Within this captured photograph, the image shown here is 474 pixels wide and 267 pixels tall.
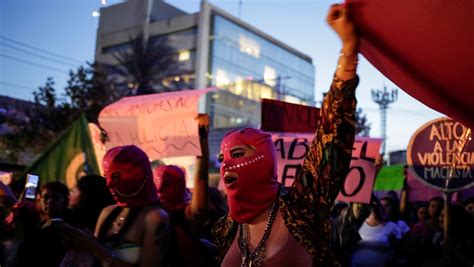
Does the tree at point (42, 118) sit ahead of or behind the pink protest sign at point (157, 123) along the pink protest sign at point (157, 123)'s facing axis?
behind

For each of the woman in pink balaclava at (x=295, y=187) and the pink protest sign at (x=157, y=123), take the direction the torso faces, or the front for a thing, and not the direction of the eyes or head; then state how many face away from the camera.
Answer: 0

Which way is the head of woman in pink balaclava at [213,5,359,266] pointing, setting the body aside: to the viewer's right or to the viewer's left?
to the viewer's left

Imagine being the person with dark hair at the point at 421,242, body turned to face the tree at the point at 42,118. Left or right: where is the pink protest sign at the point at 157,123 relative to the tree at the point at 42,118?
left

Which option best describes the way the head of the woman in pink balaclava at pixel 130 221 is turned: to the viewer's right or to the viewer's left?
to the viewer's left

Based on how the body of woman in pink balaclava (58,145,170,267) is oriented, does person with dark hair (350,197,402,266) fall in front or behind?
behind

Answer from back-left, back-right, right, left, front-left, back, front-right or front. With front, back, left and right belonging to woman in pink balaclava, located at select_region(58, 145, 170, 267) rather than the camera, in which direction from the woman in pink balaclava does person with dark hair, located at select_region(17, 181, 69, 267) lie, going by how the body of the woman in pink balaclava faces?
right

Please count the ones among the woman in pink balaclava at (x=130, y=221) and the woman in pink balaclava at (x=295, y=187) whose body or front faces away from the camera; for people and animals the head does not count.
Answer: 0

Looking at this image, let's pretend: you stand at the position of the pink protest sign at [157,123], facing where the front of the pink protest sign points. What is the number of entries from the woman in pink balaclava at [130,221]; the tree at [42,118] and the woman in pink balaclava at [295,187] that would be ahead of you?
2

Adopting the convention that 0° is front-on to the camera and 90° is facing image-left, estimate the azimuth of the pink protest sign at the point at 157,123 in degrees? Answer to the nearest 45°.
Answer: approximately 0°
